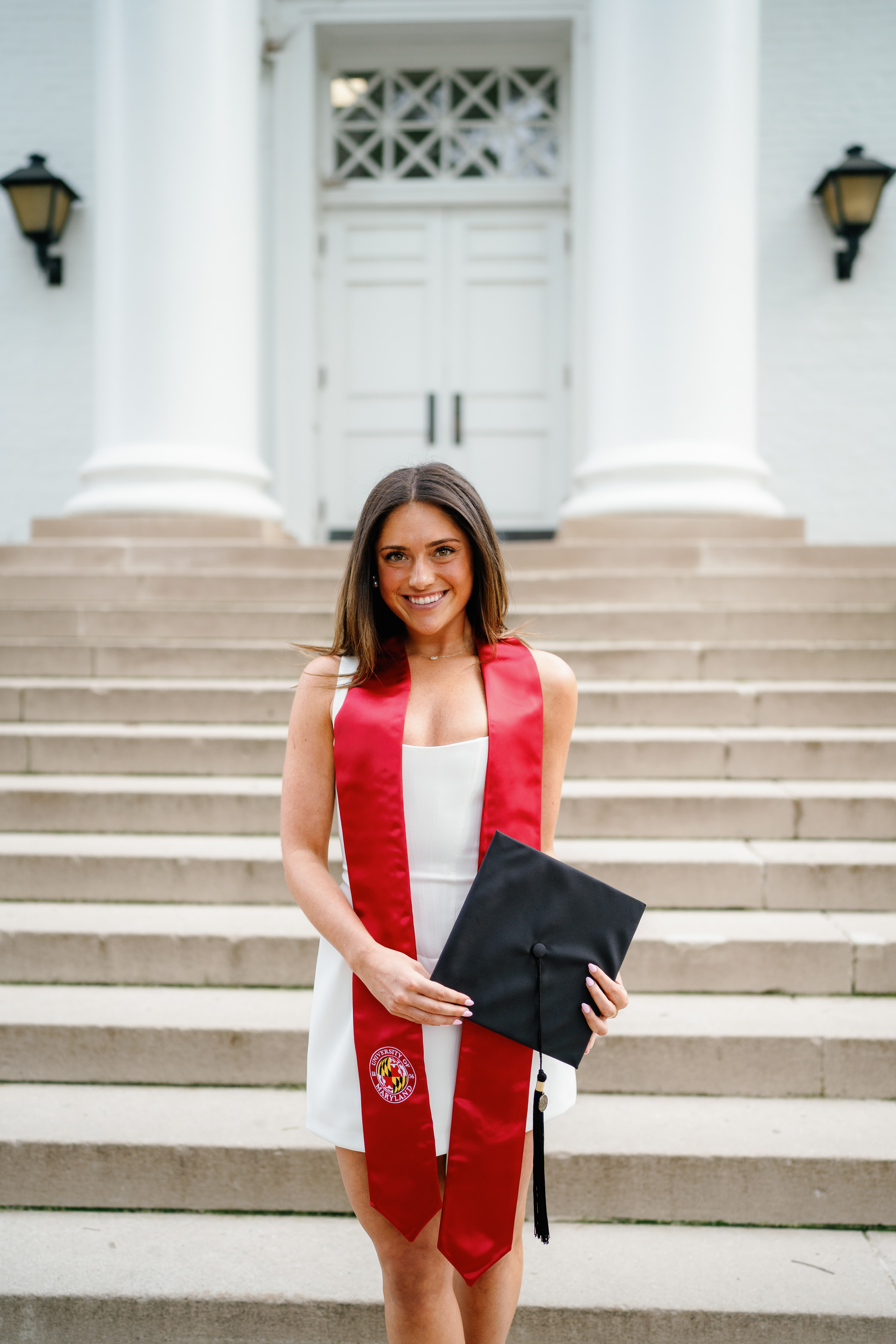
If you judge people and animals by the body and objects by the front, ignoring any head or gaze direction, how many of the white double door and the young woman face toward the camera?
2

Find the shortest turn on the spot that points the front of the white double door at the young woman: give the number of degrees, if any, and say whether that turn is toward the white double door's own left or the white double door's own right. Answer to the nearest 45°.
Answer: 0° — it already faces them

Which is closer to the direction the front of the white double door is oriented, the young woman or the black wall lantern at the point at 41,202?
the young woman

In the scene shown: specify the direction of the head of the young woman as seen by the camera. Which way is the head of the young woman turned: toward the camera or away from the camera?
toward the camera

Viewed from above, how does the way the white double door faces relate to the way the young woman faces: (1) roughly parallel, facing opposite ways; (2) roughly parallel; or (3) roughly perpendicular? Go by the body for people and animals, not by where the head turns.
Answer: roughly parallel

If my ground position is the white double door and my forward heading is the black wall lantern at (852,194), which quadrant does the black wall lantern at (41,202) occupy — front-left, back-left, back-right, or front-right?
back-right

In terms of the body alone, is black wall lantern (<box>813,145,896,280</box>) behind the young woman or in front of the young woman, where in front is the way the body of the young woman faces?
behind

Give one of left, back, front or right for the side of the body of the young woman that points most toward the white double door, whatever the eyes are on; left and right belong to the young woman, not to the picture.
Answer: back

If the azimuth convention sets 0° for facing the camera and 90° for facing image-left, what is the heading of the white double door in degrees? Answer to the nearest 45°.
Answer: approximately 0°

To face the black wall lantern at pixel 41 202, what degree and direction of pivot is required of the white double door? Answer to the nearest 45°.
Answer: approximately 90° to its right

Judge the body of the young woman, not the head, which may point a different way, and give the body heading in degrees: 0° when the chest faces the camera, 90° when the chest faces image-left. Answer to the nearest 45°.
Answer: approximately 0°
